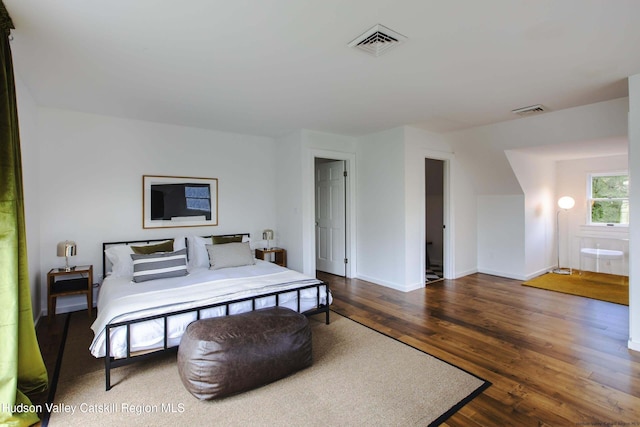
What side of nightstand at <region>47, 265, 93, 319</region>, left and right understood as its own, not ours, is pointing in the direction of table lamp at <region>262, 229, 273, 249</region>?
left

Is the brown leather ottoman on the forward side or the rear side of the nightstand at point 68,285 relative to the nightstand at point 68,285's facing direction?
on the forward side

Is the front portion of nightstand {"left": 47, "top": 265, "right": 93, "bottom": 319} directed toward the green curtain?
yes

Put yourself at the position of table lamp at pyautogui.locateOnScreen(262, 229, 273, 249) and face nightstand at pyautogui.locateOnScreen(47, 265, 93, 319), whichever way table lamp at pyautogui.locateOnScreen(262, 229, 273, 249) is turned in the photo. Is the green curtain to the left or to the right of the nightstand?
left

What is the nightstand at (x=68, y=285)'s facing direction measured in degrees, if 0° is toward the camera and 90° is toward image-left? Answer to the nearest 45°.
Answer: approximately 0°

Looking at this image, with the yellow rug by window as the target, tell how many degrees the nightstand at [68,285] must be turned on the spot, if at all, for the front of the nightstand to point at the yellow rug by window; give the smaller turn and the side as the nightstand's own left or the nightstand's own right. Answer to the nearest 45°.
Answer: approximately 45° to the nightstand's own left

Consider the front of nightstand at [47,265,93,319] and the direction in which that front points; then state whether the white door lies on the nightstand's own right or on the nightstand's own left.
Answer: on the nightstand's own left

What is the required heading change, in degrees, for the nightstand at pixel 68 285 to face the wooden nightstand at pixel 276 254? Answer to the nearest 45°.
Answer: approximately 90° to its left

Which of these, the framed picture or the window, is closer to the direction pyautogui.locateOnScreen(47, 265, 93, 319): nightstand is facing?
the window

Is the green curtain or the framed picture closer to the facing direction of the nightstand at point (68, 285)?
the green curtain

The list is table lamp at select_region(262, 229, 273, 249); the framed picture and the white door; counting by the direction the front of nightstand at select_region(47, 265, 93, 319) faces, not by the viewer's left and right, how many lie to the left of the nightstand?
3

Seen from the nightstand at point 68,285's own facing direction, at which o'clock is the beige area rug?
The beige area rug is roughly at 11 o'clock from the nightstand.

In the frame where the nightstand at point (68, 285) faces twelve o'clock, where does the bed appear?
The bed is roughly at 11 o'clock from the nightstand.
